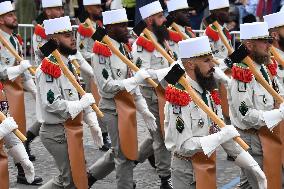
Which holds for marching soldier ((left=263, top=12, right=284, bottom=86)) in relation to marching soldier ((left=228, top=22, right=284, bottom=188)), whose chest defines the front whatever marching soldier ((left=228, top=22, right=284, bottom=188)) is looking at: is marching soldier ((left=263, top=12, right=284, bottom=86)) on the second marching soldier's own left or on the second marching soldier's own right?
on the second marching soldier's own left

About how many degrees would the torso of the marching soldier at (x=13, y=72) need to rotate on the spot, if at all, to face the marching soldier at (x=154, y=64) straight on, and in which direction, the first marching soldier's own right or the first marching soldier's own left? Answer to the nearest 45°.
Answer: approximately 45° to the first marching soldier's own left
